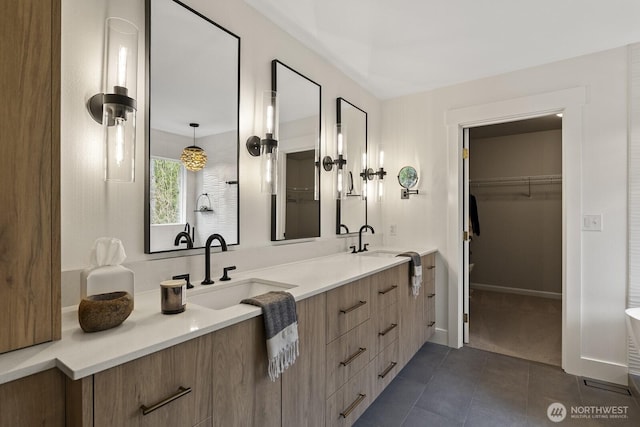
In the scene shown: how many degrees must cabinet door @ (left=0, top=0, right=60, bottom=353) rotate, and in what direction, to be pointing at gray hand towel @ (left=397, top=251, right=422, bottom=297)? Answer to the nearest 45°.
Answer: approximately 45° to its left

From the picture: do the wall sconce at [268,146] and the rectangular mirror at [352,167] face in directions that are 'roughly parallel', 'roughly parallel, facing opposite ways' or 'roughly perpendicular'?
roughly parallel

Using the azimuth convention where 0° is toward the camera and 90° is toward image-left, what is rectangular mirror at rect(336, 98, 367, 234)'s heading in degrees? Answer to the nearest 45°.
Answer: approximately 315°

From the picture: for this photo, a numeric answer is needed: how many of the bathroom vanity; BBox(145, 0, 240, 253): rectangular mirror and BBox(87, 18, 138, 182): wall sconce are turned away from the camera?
0

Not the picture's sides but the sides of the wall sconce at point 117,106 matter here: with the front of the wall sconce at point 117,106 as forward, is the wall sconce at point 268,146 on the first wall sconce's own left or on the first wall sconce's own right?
on the first wall sconce's own left

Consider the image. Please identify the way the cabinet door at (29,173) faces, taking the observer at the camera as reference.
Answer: facing the viewer and to the right of the viewer

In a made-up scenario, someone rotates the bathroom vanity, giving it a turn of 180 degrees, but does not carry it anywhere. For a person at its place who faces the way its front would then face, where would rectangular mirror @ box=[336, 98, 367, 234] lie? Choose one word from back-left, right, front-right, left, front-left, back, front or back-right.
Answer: right

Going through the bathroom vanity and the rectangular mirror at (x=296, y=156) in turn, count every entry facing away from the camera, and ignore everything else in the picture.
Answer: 0

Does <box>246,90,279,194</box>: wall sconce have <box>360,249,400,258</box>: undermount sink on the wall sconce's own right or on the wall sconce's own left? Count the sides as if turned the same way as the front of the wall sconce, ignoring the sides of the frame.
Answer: on the wall sconce's own left

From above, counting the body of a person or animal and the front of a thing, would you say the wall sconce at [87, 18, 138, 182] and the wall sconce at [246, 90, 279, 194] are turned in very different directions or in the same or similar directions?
same or similar directions
